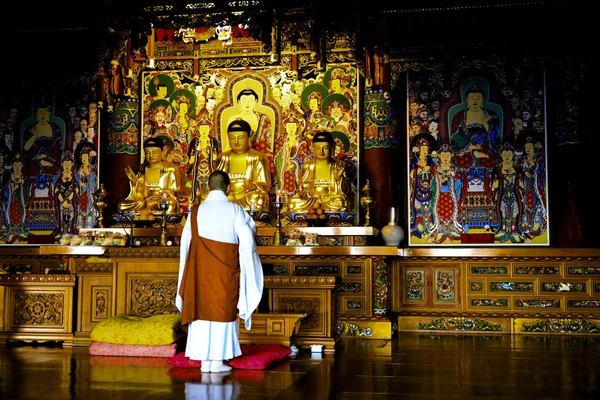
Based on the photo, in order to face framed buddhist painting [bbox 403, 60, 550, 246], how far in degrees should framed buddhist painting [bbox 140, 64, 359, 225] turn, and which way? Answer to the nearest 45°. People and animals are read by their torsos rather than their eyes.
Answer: approximately 90° to its left

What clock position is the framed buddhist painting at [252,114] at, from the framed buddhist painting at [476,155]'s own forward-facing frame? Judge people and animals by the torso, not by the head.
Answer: the framed buddhist painting at [252,114] is roughly at 3 o'clock from the framed buddhist painting at [476,155].

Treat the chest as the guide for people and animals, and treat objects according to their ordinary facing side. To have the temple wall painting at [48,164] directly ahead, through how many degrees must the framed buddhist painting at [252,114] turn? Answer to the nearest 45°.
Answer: approximately 90° to its right

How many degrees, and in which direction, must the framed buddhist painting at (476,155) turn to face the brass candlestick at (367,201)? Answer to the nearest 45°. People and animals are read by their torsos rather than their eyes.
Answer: approximately 45° to its right

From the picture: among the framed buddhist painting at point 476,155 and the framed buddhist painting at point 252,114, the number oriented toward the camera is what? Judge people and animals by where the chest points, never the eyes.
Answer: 2

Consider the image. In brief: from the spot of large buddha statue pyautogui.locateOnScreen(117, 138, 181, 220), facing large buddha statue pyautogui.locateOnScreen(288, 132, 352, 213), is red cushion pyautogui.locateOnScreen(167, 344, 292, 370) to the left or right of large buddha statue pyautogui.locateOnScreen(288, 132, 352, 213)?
right

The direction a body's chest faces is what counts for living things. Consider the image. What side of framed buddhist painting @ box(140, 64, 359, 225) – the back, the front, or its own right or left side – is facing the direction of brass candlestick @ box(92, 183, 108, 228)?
right

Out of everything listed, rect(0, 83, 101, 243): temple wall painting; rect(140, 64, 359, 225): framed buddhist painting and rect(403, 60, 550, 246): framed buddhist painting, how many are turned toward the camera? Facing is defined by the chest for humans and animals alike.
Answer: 3

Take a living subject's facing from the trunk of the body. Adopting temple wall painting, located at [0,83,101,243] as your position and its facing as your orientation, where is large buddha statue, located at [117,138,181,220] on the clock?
The large buddha statue is roughly at 10 o'clock from the temple wall painting.

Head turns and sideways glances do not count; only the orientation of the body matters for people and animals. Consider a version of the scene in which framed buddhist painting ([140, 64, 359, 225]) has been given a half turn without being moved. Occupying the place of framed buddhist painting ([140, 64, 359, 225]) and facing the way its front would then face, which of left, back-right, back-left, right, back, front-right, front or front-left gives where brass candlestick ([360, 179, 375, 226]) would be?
back-right
